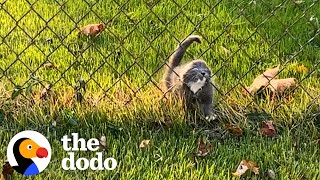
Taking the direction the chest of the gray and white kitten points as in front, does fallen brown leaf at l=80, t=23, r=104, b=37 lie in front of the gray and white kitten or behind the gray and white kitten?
behind

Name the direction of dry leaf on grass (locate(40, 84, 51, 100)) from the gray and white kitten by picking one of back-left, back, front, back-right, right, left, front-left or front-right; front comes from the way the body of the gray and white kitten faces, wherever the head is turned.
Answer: back-right

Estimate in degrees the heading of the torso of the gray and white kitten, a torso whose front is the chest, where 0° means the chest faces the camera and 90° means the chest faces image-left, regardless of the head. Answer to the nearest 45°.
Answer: approximately 315°

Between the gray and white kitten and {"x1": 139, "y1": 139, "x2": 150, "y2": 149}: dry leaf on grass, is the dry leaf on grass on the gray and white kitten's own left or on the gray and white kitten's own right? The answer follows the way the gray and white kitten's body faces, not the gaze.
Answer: on the gray and white kitten's own right

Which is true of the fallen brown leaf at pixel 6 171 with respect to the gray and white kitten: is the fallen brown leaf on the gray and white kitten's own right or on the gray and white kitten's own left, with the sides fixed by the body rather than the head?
on the gray and white kitten's own right

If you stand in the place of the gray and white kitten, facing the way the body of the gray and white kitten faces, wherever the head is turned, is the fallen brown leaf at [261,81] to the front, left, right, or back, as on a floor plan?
left
